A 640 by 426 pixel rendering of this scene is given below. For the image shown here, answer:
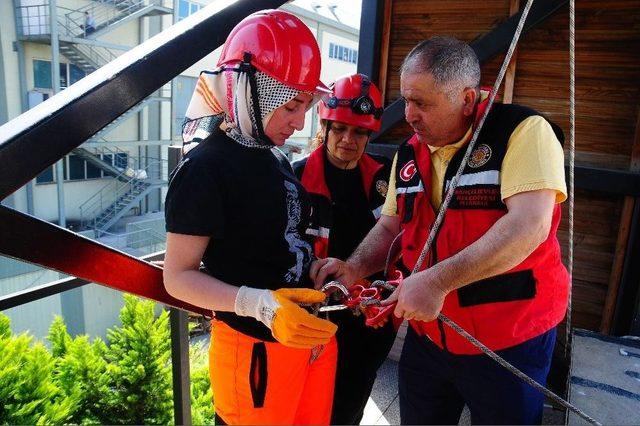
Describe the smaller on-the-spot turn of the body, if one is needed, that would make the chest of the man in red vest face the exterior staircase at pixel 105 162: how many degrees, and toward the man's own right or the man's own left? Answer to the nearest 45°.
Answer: approximately 90° to the man's own right

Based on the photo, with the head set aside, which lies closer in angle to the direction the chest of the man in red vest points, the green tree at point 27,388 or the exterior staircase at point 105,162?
the green tree

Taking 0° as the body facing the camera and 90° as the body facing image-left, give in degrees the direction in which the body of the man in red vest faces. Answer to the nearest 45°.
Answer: approximately 45°

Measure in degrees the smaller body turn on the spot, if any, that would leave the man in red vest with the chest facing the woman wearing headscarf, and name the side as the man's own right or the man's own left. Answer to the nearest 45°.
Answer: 0° — they already face them

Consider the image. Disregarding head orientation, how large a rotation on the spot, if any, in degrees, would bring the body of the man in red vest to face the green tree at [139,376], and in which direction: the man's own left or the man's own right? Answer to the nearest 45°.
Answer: approximately 90° to the man's own right

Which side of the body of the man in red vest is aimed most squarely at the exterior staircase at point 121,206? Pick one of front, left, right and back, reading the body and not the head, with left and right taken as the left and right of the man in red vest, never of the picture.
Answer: right
